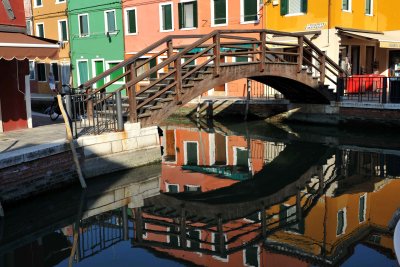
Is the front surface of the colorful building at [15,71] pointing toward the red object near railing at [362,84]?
no

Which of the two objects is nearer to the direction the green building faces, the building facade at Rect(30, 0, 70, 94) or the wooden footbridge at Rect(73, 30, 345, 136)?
the wooden footbridge

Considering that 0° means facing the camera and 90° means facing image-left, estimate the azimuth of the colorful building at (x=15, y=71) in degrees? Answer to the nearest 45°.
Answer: approximately 315°

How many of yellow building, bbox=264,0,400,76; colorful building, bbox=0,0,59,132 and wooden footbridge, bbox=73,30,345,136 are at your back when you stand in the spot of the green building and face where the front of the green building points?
0

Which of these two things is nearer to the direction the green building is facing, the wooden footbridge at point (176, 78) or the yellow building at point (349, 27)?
the wooden footbridge

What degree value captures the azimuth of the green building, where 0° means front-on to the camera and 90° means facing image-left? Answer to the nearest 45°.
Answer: approximately 0°

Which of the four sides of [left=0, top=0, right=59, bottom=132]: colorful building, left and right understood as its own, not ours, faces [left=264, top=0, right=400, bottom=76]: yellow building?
left

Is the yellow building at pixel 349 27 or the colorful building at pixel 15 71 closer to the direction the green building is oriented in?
the colorful building

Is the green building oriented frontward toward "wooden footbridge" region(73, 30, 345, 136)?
yes

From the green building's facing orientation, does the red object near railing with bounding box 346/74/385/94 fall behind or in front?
in front

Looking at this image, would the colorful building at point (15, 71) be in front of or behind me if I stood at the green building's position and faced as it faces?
in front

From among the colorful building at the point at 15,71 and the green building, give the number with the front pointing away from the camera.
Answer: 0

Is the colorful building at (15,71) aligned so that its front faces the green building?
no

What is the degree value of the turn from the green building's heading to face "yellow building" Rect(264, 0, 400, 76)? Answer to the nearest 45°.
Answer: approximately 45° to its left
